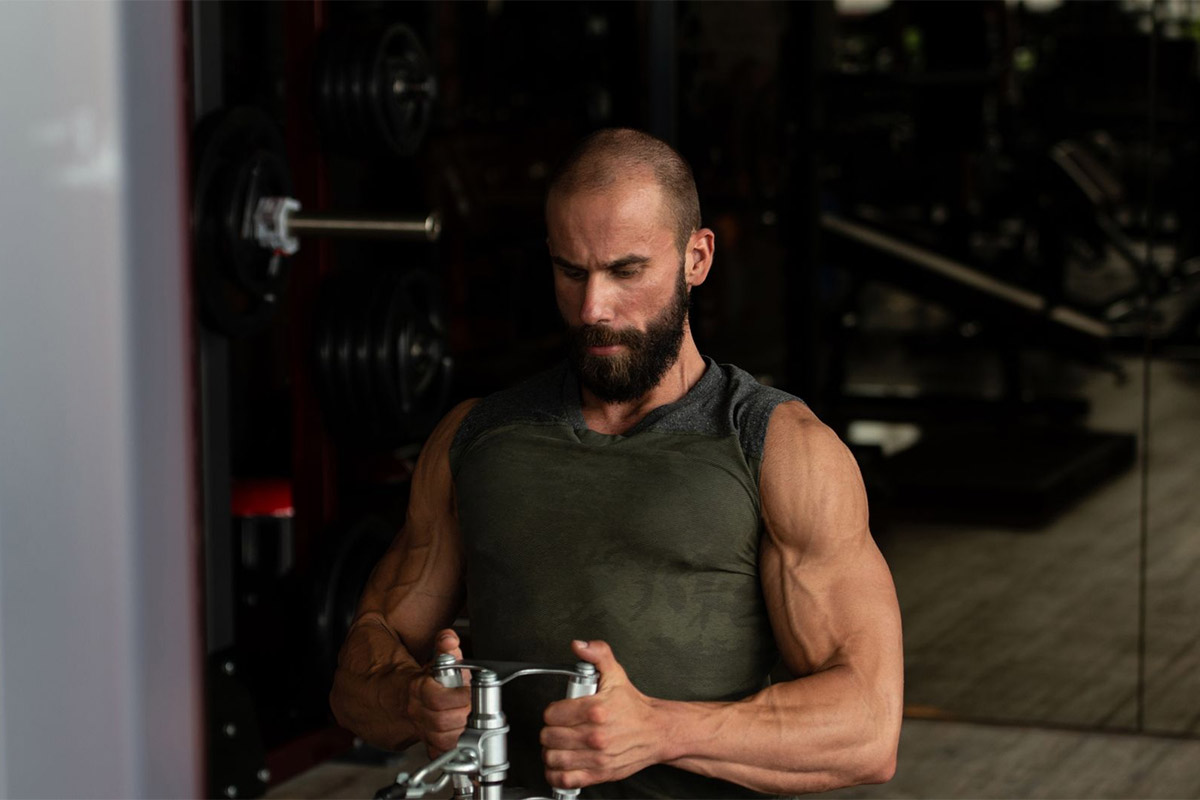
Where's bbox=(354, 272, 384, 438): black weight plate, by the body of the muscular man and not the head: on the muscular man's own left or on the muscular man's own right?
on the muscular man's own right

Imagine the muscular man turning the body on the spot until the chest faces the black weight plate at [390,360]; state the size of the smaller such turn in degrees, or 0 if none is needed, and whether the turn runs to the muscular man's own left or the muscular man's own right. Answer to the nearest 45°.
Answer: approximately 135° to the muscular man's own right

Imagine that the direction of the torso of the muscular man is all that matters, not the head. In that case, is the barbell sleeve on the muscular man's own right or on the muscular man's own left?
on the muscular man's own right

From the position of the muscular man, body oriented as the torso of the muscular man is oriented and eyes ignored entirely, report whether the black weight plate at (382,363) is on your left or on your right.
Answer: on your right

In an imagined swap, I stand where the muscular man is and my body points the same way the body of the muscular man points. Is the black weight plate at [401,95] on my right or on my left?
on my right

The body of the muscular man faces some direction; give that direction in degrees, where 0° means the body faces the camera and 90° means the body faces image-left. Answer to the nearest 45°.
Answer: approximately 45°

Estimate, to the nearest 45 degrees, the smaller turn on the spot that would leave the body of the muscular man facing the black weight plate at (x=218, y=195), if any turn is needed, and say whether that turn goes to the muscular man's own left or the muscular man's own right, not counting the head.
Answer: approximately 90° to the muscular man's own right

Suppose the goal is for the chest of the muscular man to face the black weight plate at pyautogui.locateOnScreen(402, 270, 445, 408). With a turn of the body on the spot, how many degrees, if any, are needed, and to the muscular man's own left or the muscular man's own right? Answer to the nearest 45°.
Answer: approximately 135° to the muscular man's own right
